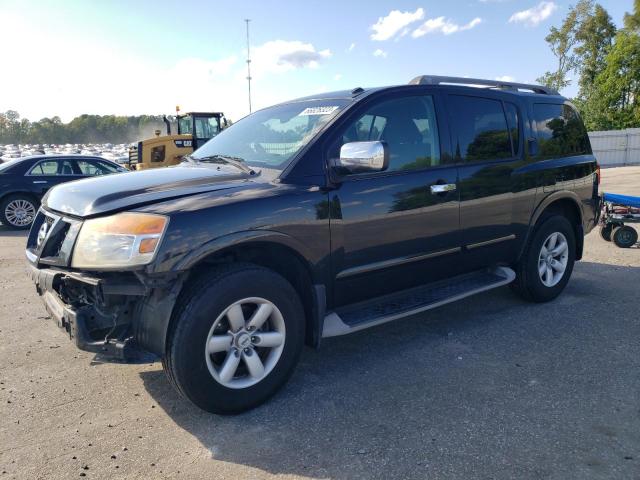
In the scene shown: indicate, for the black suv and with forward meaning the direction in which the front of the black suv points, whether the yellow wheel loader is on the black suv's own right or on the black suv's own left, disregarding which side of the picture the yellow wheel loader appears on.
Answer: on the black suv's own right

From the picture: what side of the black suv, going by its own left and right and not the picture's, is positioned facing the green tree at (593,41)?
back

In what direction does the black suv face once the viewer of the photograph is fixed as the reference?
facing the viewer and to the left of the viewer

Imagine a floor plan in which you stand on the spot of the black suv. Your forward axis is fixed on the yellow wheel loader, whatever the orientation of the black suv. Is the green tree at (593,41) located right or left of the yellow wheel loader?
right

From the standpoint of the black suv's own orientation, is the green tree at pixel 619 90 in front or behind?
behind

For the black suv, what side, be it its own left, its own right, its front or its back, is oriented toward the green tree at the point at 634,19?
back
